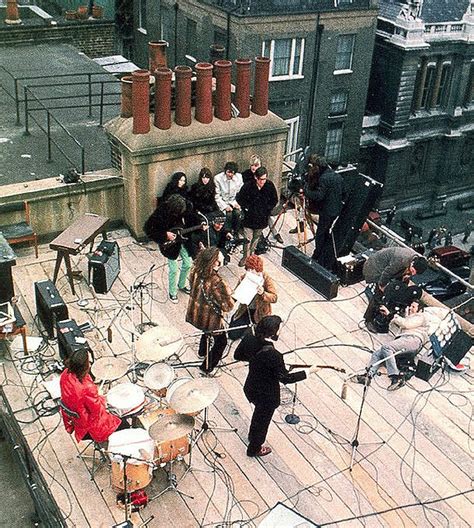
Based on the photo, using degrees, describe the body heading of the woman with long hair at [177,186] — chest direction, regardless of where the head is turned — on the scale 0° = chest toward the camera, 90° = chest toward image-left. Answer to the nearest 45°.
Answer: approximately 315°

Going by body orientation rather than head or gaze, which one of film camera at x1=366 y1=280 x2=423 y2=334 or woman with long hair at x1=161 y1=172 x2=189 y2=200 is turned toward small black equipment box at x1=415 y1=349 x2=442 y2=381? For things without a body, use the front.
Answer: the woman with long hair

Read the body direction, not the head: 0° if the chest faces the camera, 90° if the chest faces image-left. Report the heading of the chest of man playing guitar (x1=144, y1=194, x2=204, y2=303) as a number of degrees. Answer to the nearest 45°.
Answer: approximately 315°

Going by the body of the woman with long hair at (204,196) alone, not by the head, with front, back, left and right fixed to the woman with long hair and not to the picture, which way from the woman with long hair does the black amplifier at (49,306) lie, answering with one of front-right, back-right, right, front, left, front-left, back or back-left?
front-right

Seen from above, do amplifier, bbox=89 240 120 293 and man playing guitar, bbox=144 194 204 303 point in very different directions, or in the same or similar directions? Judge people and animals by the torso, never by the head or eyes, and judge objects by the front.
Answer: same or similar directions

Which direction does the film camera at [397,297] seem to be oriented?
to the viewer's left

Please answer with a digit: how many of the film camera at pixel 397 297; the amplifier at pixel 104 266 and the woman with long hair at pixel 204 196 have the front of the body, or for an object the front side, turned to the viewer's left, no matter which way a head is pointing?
1

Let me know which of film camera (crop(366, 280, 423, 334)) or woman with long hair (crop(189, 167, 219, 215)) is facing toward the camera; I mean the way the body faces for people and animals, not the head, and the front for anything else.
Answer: the woman with long hair

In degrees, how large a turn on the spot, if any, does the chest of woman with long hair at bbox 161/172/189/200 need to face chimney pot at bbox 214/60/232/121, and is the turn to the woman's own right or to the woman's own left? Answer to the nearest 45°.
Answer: approximately 90° to the woman's own left

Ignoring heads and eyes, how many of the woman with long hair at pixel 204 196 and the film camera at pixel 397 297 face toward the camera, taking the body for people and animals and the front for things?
1

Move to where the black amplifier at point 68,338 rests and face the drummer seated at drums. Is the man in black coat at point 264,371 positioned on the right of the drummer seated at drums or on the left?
left

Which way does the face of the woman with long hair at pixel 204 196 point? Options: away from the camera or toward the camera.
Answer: toward the camera

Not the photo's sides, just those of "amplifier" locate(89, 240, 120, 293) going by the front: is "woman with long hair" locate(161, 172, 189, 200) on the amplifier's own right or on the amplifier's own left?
on the amplifier's own left

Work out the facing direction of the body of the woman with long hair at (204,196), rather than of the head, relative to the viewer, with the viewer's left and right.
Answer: facing the viewer
